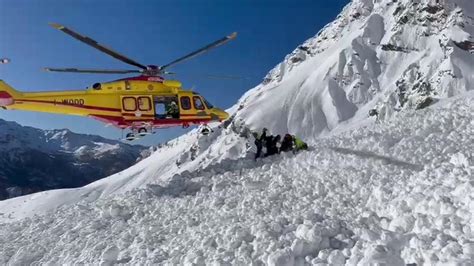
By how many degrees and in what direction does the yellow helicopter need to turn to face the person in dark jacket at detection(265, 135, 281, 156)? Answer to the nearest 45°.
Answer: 0° — it already faces them

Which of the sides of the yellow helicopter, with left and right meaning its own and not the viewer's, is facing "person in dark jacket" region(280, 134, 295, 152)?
front

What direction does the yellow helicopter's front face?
to the viewer's right

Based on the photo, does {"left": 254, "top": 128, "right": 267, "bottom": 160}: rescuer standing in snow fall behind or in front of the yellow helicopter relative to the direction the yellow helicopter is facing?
in front
